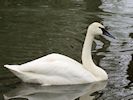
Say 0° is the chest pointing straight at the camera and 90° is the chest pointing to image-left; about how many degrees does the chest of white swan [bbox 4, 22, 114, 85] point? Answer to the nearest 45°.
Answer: approximately 270°
